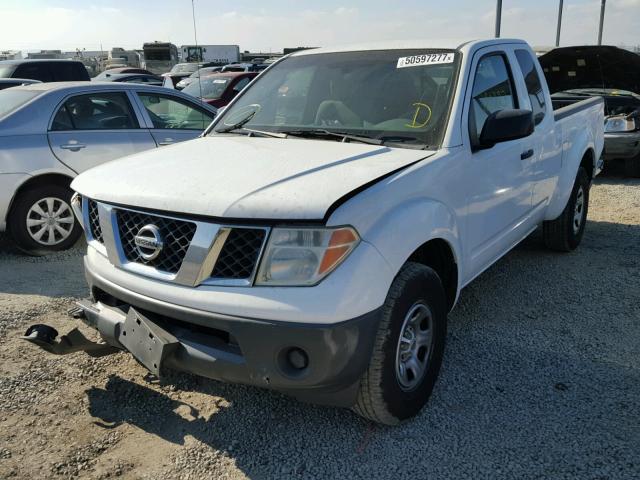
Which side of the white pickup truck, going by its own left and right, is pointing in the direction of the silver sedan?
right

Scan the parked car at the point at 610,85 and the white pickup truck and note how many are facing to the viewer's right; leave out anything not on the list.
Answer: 0

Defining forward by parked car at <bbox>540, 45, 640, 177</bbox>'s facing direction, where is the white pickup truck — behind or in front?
in front

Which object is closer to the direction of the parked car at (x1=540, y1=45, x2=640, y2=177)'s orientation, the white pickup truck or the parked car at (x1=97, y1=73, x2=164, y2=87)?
the white pickup truck

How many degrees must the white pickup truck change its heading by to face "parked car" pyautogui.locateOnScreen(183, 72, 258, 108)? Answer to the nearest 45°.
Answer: approximately 135° to its right

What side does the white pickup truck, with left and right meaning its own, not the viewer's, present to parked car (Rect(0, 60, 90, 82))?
right

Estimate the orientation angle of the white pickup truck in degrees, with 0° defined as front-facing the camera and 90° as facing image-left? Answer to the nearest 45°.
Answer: approximately 45°

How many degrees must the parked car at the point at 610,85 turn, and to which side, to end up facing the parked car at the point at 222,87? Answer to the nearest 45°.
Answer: approximately 45° to its right

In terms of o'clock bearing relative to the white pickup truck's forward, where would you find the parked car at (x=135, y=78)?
The parked car is roughly at 4 o'clock from the white pickup truck.

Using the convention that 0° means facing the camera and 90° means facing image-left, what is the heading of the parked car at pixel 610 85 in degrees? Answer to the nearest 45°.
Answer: approximately 45°
